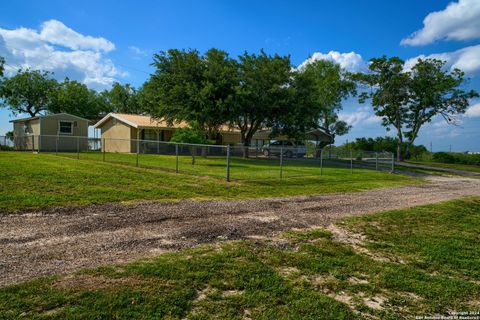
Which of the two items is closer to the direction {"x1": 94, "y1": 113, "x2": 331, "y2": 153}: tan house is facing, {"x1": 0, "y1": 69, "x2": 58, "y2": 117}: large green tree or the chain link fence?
the chain link fence

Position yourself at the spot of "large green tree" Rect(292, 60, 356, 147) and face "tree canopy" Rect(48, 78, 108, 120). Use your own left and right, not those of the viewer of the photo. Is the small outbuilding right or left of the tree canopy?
left

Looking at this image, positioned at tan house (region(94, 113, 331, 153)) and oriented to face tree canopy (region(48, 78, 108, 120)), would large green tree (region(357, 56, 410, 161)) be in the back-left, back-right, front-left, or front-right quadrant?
back-right

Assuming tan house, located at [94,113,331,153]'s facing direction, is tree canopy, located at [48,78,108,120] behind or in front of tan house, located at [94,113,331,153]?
behind

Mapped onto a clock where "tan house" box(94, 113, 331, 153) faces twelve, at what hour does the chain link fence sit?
The chain link fence is roughly at 12 o'clock from the tan house.

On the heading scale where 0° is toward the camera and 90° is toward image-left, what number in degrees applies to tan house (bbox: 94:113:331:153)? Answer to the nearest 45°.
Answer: approximately 315°
